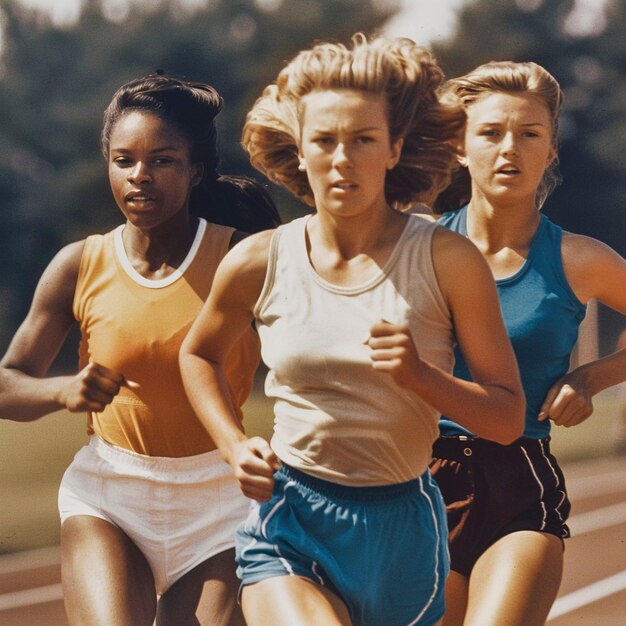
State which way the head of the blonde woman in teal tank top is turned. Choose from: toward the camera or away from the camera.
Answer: toward the camera

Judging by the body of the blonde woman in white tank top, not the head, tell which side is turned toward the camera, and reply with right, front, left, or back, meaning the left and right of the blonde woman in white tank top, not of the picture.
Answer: front

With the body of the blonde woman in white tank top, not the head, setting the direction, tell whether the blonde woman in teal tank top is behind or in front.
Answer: behind

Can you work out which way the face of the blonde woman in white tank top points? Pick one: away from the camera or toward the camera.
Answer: toward the camera
